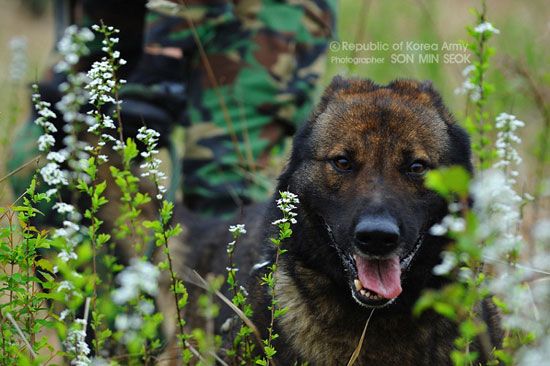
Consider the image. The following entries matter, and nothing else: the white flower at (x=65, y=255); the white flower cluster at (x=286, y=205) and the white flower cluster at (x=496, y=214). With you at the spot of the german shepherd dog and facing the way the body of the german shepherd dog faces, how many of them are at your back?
0

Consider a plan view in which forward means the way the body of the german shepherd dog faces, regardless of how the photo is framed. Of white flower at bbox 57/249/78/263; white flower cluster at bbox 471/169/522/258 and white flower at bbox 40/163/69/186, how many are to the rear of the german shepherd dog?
0

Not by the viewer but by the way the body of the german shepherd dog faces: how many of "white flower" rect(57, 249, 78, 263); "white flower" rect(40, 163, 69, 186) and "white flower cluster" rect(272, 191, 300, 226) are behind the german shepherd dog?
0

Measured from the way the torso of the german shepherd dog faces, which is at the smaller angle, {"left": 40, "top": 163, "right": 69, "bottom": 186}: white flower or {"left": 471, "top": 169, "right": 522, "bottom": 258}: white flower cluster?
the white flower cluster

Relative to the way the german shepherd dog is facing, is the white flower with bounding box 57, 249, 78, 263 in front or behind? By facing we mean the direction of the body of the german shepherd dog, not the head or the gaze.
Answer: in front

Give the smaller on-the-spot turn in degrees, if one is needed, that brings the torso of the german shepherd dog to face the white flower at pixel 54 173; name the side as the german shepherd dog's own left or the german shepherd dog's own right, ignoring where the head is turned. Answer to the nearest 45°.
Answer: approximately 45° to the german shepherd dog's own right

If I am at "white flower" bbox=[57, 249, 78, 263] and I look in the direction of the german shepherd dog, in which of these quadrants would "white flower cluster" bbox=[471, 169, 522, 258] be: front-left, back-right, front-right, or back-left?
front-right

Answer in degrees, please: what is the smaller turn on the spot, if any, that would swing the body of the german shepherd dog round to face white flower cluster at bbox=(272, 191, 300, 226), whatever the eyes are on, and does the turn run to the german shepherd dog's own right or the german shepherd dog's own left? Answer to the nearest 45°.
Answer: approximately 45° to the german shepherd dog's own right

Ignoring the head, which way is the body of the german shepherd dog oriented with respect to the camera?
toward the camera

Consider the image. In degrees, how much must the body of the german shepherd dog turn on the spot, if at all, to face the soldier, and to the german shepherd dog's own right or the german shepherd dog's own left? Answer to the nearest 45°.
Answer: approximately 135° to the german shepherd dog's own right
